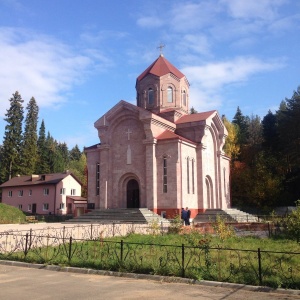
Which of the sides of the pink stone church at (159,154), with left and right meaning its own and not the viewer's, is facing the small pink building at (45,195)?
right

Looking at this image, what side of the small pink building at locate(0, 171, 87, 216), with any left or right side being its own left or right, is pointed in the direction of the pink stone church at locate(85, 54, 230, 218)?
left

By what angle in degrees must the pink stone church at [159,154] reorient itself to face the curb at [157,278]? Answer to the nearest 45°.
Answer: approximately 45° to its left

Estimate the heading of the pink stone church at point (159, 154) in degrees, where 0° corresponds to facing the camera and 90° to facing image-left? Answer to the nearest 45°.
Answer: approximately 45°

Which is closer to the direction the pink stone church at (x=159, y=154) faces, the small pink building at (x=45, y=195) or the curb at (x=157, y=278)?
the curb

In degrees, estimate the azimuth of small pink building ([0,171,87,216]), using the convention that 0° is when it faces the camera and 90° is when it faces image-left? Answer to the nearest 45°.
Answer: approximately 45°

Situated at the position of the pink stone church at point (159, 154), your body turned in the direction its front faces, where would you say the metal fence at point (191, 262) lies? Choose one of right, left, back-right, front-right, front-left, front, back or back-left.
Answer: front-left
